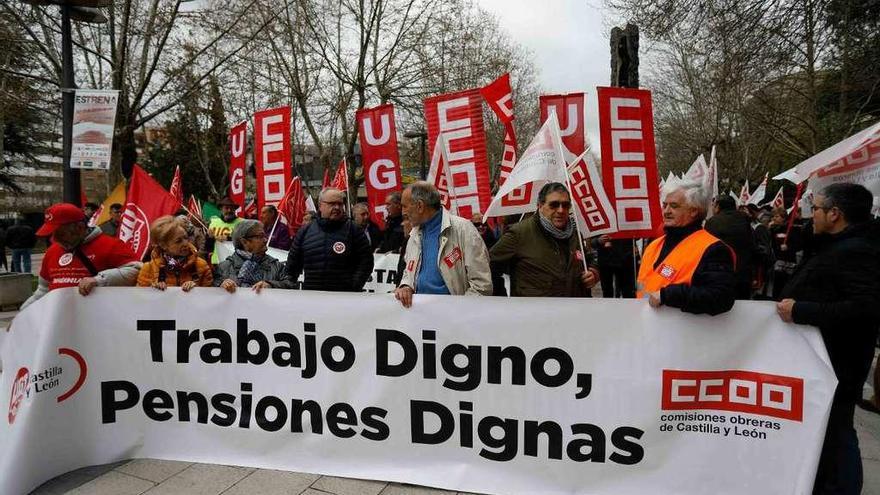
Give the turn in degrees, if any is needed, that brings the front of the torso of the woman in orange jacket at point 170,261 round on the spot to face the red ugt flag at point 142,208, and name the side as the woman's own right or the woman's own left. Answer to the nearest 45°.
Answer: approximately 180°

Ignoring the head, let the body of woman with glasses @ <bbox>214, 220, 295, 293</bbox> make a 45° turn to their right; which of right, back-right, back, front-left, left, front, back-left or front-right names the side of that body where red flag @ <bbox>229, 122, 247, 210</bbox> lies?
back-right

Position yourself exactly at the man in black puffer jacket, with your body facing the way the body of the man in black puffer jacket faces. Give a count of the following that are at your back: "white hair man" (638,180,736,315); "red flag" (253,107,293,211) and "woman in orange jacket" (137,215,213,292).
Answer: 1

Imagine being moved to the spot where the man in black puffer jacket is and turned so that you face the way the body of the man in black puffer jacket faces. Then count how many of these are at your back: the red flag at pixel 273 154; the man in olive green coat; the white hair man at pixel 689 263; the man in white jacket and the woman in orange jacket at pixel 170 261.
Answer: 1

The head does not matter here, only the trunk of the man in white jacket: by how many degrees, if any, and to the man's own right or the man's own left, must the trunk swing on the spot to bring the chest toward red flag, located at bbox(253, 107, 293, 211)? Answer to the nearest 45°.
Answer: approximately 90° to the man's own right

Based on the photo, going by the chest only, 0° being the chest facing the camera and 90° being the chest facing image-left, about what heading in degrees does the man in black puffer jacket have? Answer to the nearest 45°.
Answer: approximately 0°

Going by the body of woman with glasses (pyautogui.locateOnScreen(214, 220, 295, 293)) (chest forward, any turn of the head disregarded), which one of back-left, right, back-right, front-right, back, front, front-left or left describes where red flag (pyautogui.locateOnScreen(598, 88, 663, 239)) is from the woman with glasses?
left

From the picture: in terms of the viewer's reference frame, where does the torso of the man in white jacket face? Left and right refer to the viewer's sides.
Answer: facing the viewer and to the left of the viewer

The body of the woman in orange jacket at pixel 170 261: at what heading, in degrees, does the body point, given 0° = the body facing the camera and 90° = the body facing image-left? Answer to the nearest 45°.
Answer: approximately 0°

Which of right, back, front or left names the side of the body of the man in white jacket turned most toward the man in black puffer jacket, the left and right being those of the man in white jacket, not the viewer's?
right

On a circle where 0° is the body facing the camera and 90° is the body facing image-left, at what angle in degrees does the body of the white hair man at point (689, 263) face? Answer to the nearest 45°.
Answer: approximately 45°

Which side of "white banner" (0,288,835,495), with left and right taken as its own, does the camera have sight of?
front

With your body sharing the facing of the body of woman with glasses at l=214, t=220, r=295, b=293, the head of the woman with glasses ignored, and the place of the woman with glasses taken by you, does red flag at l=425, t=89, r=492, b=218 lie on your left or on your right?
on your left

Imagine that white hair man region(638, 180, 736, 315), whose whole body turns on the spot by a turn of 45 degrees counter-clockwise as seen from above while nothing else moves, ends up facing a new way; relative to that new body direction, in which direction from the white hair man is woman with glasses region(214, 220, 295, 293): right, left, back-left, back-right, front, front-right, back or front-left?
right

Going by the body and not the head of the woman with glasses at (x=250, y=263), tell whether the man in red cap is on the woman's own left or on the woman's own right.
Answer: on the woman's own right

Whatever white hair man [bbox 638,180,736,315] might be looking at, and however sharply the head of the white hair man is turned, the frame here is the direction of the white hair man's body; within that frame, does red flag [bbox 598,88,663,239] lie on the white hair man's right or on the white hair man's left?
on the white hair man's right

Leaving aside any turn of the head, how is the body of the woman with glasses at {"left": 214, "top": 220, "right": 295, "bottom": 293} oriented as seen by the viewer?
toward the camera
